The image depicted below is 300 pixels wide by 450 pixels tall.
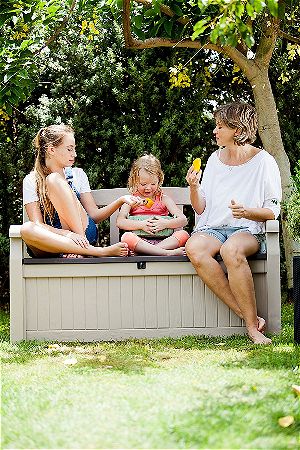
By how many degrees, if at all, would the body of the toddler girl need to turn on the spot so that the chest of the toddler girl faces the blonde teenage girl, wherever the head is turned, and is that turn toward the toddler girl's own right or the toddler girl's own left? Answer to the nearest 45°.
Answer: approximately 90° to the toddler girl's own right

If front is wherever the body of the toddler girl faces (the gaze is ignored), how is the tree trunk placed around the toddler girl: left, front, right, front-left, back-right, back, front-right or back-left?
back-left

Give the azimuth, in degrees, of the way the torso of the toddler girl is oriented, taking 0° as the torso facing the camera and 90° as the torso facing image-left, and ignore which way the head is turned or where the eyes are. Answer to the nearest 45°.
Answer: approximately 0°

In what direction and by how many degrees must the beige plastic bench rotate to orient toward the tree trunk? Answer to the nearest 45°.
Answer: approximately 135° to its left

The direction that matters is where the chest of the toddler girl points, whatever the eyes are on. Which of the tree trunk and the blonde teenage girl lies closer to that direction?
the blonde teenage girl

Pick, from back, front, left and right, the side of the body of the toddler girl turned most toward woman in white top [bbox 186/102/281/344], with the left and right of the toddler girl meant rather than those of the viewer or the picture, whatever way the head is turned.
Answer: left

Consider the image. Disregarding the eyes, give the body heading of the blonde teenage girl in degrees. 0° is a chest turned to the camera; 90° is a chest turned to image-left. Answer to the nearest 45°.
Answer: approximately 315°

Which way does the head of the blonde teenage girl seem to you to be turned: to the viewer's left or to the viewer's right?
to the viewer's right
